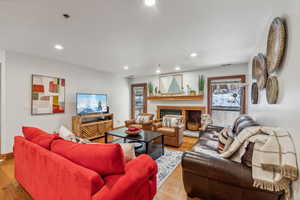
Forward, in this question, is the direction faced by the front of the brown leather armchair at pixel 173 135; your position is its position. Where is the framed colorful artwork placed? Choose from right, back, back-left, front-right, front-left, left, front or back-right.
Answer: front-right

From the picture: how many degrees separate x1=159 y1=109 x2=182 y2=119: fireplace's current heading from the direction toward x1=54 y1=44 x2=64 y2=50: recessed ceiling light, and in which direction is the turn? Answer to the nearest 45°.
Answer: approximately 45° to its right

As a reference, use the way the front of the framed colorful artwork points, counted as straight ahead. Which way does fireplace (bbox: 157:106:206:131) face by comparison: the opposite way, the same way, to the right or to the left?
to the right

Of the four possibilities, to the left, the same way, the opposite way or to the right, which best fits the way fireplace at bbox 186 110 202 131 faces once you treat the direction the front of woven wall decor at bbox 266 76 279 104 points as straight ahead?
to the left

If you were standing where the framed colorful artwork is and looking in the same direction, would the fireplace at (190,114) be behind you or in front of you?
in front

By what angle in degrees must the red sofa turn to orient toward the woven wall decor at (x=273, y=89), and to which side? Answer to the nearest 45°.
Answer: approximately 45° to its right

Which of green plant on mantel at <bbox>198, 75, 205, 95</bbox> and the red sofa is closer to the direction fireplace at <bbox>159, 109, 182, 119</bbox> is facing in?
the red sofa

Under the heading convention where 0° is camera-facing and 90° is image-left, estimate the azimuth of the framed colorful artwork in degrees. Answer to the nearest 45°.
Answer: approximately 315°

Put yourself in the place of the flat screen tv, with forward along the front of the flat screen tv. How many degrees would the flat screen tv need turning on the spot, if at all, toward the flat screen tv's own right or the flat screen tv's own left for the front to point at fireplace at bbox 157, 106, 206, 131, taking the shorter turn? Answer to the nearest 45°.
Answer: approximately 45° to the flat screen tv's own left

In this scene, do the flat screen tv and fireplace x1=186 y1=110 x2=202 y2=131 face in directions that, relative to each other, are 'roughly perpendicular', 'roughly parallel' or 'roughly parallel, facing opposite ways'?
roughly perpendicular

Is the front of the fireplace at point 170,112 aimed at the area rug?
yes

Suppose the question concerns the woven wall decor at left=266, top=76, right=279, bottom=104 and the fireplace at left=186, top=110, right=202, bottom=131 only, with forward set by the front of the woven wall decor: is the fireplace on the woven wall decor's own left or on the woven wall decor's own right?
on the woven wall decor's own right

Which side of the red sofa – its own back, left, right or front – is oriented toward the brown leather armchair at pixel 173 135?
front

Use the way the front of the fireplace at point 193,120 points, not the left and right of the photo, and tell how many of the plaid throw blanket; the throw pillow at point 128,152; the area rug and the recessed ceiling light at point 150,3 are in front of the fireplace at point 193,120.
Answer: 4

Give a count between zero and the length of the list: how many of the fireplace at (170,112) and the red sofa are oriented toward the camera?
1
